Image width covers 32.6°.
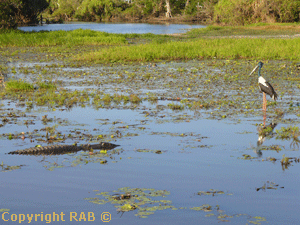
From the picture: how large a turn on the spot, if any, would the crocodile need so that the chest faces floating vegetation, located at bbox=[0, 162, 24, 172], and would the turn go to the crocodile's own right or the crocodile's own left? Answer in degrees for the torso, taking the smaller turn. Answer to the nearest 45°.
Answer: approximately 135° to the crocodile's own right

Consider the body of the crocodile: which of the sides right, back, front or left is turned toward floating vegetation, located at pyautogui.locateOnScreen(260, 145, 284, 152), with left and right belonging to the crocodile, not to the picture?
front

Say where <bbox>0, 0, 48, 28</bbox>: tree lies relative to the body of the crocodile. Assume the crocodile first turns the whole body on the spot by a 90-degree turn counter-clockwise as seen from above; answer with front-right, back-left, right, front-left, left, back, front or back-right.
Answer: front

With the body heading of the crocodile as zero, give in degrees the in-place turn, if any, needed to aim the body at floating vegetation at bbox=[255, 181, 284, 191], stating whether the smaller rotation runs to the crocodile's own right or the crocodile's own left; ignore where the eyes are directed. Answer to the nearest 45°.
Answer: approximately 45° to the crocodile's own right

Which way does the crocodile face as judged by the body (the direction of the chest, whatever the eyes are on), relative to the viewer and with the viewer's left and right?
facing to the right of the viewer

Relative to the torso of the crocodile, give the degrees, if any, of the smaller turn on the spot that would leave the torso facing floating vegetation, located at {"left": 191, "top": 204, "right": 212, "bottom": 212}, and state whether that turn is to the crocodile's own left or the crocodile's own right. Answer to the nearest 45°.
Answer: approximately 45° to the crocodile's own right

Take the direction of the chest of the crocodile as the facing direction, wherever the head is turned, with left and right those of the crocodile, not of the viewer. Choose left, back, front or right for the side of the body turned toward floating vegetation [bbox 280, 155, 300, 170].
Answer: front
